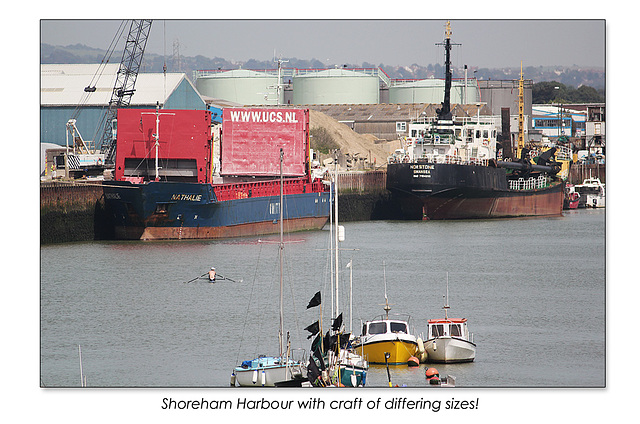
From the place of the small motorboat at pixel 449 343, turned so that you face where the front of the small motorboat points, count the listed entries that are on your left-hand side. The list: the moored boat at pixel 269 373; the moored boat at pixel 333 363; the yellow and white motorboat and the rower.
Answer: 0

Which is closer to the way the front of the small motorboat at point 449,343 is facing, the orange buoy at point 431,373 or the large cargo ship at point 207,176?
the orange buoy

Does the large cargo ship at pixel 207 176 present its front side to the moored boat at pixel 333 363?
no

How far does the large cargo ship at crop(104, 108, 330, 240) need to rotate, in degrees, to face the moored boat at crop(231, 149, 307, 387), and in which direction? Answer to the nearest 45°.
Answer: approximately 45° to its left

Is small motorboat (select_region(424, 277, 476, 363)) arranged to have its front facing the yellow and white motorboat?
no

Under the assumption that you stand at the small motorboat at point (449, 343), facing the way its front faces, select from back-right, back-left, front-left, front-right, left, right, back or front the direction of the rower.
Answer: back-right

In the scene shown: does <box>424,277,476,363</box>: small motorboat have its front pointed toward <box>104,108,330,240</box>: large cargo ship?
no

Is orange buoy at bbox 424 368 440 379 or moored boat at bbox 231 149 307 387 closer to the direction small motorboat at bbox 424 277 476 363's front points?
the orange buoy

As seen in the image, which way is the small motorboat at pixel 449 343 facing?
toward the camera

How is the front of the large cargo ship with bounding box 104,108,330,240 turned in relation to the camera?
facing the viewer and to the left of the viewer

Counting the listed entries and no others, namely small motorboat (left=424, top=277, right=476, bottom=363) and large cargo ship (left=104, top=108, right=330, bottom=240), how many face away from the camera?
0

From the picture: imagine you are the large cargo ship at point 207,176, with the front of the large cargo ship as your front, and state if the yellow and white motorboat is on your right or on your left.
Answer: on your left
